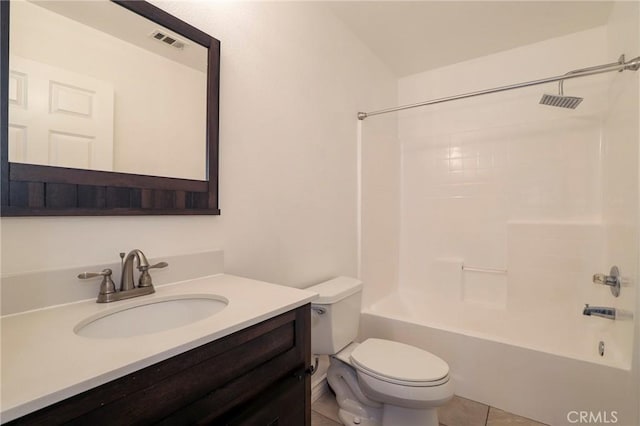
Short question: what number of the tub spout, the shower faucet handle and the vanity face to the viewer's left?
2

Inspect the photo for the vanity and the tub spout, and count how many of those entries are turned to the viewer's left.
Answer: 1

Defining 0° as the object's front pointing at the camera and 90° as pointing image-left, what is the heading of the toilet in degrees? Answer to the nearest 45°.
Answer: approximately 315°

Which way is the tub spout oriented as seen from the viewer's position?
to the viewer's left

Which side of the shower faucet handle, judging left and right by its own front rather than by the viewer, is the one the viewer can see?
left

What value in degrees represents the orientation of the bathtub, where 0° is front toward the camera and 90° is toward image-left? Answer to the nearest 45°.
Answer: approximately 45°

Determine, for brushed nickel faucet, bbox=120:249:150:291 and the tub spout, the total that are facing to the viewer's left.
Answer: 1

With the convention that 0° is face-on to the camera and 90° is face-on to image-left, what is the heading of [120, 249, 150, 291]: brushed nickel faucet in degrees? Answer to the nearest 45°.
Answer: approximately 315°
